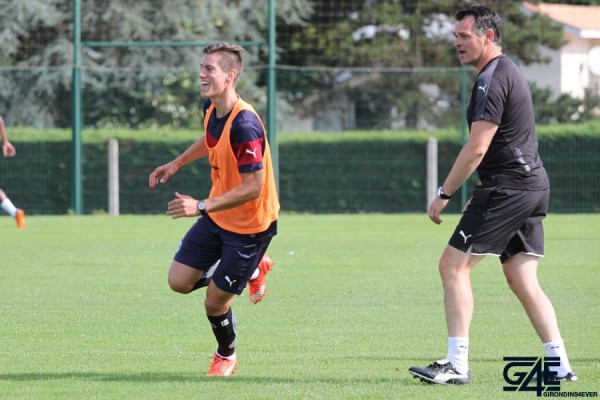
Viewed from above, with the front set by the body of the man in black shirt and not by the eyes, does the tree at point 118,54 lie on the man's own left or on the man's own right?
on the man's own right

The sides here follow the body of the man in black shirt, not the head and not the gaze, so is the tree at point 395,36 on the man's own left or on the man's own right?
on the man's own right

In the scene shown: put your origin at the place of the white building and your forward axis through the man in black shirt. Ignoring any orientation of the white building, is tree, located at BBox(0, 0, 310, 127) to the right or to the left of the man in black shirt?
right

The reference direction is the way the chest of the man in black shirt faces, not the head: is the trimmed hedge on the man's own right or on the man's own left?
on the man's own right

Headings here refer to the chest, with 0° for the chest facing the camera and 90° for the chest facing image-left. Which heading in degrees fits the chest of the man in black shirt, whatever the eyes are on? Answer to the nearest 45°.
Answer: approximately 90°

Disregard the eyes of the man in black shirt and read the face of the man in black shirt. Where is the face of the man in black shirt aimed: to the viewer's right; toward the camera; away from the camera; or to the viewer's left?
to the viewer's left
